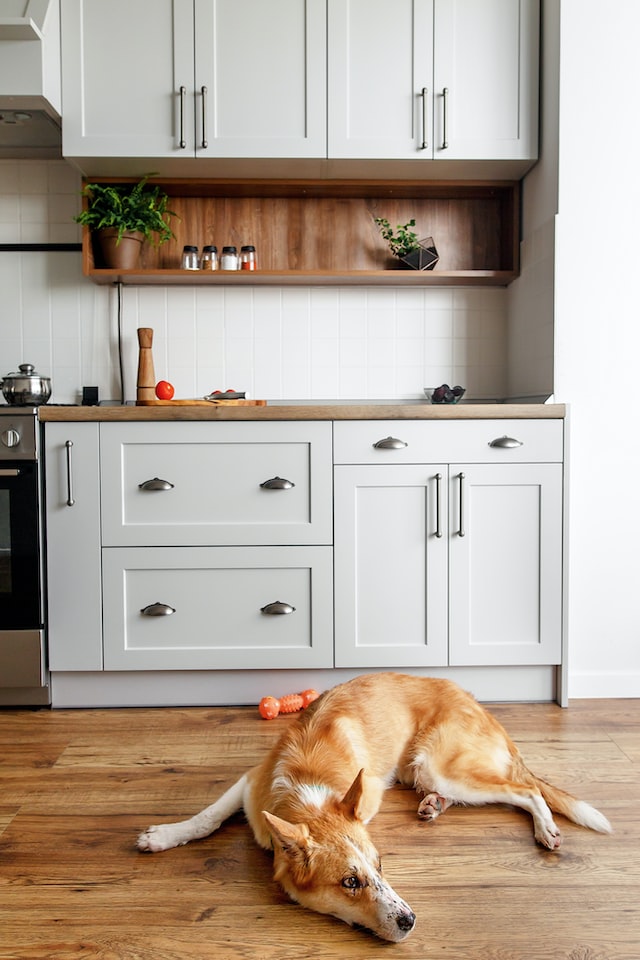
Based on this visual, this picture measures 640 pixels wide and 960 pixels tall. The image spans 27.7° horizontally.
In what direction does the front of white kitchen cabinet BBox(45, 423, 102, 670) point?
toward the camera

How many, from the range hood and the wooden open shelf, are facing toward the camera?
2

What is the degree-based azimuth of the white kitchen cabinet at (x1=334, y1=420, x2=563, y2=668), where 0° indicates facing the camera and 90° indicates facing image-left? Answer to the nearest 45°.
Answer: approximately 0°

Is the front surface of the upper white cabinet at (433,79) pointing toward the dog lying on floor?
yes

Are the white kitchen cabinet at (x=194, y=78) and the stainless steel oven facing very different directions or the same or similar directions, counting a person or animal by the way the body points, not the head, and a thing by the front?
same or similar directions

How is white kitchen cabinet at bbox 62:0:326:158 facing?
toward the camera

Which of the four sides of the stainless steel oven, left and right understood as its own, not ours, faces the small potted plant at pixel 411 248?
left

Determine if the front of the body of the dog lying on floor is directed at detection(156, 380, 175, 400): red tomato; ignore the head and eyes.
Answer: no

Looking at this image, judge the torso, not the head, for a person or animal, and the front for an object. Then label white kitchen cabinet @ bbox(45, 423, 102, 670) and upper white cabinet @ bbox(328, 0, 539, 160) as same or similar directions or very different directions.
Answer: same or similar directions

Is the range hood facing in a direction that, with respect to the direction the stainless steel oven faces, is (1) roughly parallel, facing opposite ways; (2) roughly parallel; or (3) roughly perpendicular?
roughly parallel

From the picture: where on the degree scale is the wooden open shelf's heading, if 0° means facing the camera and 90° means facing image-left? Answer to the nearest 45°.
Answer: approximately 0°

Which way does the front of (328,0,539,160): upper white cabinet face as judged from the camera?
facing the viewer
